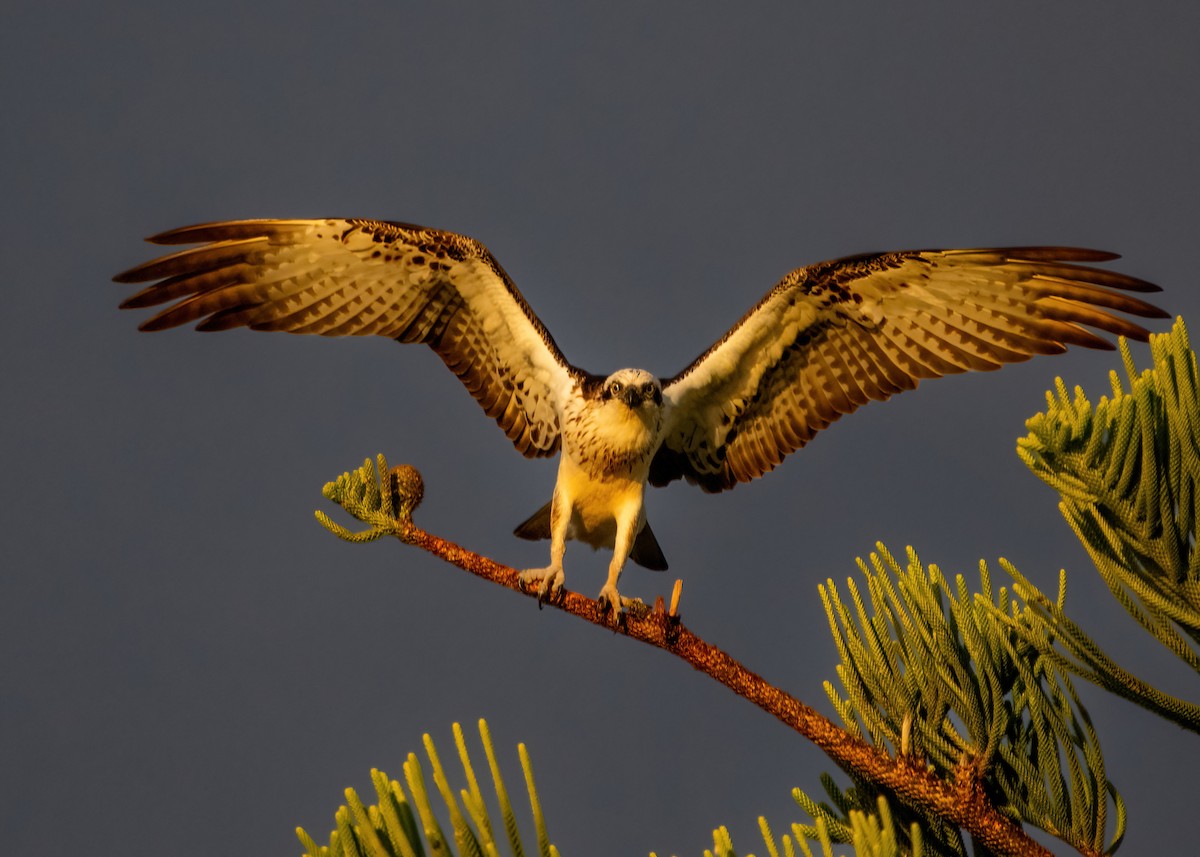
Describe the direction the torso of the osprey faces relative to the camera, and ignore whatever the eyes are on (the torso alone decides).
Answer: toward the camera
